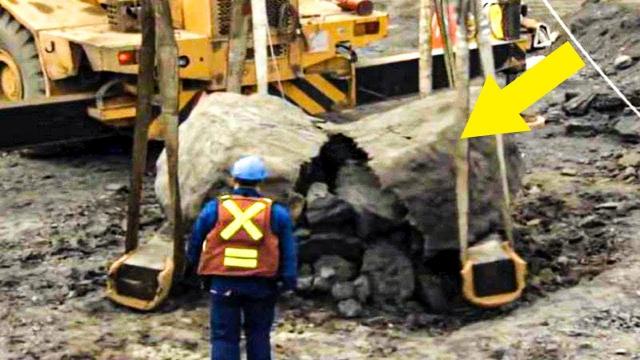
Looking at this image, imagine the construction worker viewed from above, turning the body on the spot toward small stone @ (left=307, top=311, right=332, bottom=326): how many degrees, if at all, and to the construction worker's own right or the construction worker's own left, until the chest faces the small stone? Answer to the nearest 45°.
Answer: approximately 45° to the construction worker's own right

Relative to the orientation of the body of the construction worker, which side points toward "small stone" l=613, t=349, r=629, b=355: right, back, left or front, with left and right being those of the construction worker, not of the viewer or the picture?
right

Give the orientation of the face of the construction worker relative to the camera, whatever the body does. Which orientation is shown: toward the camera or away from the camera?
away from the camera

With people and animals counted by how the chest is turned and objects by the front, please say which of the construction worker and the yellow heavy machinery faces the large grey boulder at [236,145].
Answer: the construction worker

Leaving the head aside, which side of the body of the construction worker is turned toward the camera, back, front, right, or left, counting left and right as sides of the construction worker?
back

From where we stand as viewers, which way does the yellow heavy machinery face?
facing away from the viewer and to the left of the viewer
